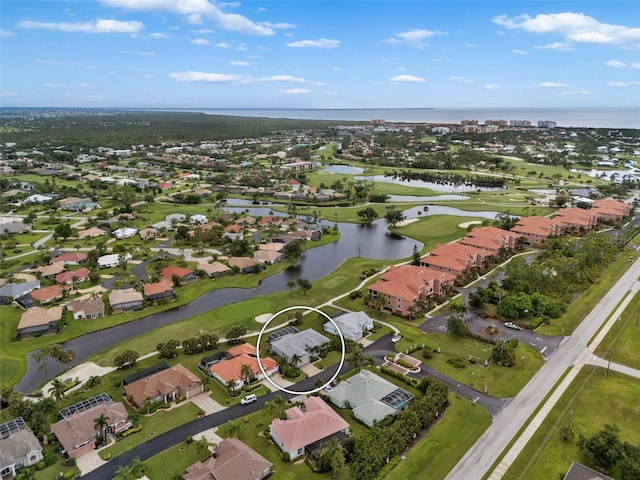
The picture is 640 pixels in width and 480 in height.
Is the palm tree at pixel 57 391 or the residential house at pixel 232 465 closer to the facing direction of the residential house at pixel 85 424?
the residential house

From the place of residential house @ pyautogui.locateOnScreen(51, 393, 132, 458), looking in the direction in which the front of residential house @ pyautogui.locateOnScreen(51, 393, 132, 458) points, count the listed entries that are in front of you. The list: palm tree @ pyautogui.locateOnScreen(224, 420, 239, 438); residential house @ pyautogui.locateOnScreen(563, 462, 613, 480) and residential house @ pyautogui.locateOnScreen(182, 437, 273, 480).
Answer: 3

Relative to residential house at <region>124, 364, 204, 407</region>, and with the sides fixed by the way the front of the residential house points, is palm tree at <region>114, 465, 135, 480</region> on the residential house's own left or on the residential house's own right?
on the residential house's own right

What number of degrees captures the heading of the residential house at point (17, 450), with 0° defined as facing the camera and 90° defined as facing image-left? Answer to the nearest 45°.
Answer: approximately 315°

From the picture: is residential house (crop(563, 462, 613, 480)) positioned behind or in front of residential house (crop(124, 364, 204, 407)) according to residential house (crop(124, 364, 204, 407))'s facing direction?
in front

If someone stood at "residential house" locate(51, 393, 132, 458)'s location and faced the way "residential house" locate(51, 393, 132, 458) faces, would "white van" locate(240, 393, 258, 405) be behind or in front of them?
in front

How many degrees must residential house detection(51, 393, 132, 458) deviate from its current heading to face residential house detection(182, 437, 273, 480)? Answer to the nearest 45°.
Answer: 0° — it already faces it

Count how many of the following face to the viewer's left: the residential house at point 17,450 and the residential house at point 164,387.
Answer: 0

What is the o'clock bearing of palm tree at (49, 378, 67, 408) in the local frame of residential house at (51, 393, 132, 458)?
The palm tree is roughly at 7 o'clock from the residential house.

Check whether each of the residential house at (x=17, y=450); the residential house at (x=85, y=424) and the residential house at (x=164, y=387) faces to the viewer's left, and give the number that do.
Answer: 0

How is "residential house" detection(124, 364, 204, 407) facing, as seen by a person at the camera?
facing the viewer and to the right of the viewer

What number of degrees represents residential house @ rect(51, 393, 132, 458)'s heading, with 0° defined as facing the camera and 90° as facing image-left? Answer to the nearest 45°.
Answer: approximately 315°
